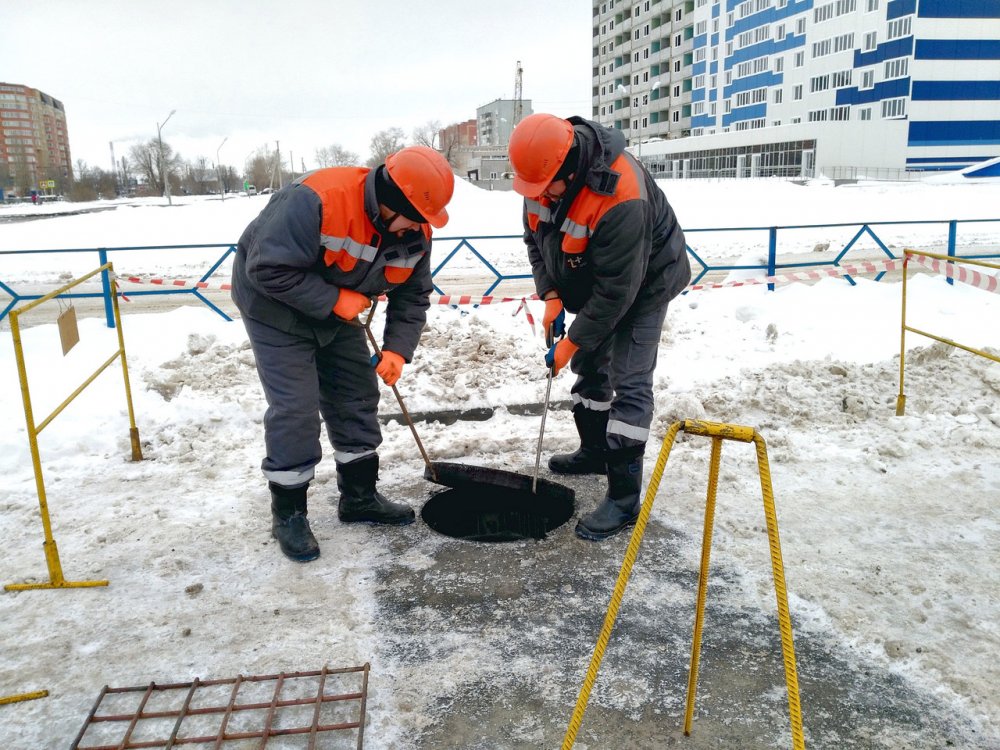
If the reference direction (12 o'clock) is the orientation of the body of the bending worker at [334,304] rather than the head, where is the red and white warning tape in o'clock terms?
The red and white warning tape is roughly at 10 o'clock from the bending worker.

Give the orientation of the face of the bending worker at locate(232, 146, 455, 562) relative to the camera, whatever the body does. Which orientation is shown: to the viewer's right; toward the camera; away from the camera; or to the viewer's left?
to the viewer's right

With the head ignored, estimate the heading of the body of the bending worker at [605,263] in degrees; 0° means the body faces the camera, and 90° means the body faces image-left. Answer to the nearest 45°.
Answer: approximately 45°

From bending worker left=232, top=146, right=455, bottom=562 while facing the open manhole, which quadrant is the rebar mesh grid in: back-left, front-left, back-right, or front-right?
back-right

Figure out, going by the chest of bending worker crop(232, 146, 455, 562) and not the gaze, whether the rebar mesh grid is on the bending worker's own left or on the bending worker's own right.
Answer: on the bending worker's own right

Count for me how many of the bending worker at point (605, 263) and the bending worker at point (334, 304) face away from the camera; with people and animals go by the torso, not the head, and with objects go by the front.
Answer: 0

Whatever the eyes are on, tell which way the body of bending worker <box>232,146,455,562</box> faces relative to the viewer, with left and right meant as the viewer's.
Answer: facing the viewer and to the right of the viewer

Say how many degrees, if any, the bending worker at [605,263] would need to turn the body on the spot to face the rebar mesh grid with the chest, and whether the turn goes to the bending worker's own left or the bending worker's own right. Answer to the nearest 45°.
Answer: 0° — they already face it

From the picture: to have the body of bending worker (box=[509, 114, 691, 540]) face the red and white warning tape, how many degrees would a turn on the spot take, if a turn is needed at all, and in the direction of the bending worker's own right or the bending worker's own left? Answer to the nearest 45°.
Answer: approximately 180°
